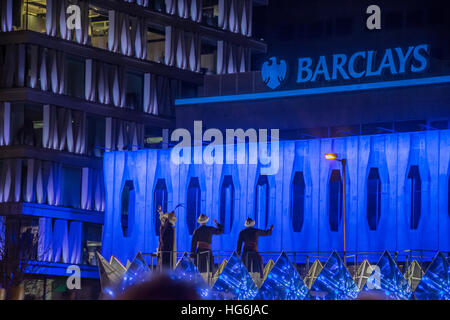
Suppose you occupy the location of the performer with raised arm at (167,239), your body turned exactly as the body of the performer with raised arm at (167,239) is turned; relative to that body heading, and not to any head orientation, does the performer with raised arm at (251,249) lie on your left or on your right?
on your right

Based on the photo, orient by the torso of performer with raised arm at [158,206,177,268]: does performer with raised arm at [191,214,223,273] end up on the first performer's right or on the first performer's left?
on the first performer's right
